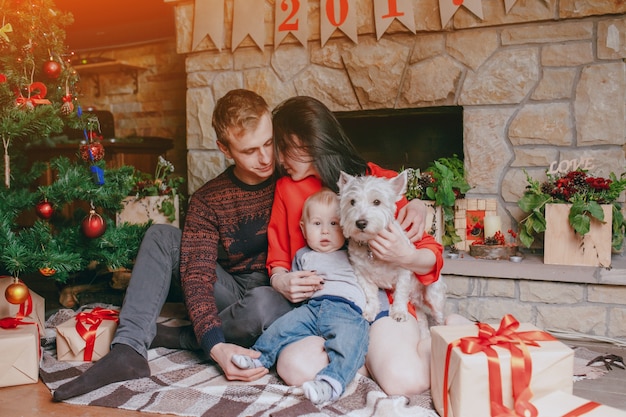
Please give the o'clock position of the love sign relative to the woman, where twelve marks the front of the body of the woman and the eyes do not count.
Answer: The love sign is roughly at 8 o'clock from the woman.

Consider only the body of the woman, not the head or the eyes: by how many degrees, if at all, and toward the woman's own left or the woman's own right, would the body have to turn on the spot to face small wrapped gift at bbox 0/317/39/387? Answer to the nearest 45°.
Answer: approximately 90° to the woman's own right

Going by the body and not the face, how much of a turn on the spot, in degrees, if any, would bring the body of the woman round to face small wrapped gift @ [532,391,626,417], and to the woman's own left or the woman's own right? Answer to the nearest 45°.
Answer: approximately 45° to the woman's own left

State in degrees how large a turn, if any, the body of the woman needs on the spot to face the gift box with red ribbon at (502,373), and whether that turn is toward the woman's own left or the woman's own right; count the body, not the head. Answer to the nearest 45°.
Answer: approximately 45° to the woman's own left

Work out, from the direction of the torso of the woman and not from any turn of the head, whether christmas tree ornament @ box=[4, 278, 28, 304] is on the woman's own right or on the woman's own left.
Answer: on the woman's own right

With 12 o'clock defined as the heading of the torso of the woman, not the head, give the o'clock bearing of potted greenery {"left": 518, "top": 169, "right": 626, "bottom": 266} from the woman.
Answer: The potted greenery is roughly at 8 o'clock from the woman.

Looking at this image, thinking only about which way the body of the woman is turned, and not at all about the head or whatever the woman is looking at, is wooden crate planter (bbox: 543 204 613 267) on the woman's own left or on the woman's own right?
on the woman's own left

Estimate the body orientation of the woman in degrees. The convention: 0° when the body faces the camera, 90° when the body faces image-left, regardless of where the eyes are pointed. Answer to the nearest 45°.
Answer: approximately 0°

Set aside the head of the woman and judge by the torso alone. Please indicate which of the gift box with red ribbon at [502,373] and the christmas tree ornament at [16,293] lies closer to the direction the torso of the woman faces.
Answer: the gift box with red ribbon

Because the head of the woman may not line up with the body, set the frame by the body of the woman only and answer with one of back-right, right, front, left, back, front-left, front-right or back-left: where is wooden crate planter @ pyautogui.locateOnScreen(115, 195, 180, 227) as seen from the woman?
back-right

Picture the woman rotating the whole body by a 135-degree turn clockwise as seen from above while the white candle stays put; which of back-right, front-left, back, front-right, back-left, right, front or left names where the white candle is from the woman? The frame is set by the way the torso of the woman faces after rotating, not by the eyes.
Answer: right

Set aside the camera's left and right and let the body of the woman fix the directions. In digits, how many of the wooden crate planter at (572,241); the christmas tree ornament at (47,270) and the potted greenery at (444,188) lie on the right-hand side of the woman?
1

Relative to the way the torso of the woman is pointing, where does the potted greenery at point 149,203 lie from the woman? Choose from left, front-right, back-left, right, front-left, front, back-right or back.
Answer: back-right
